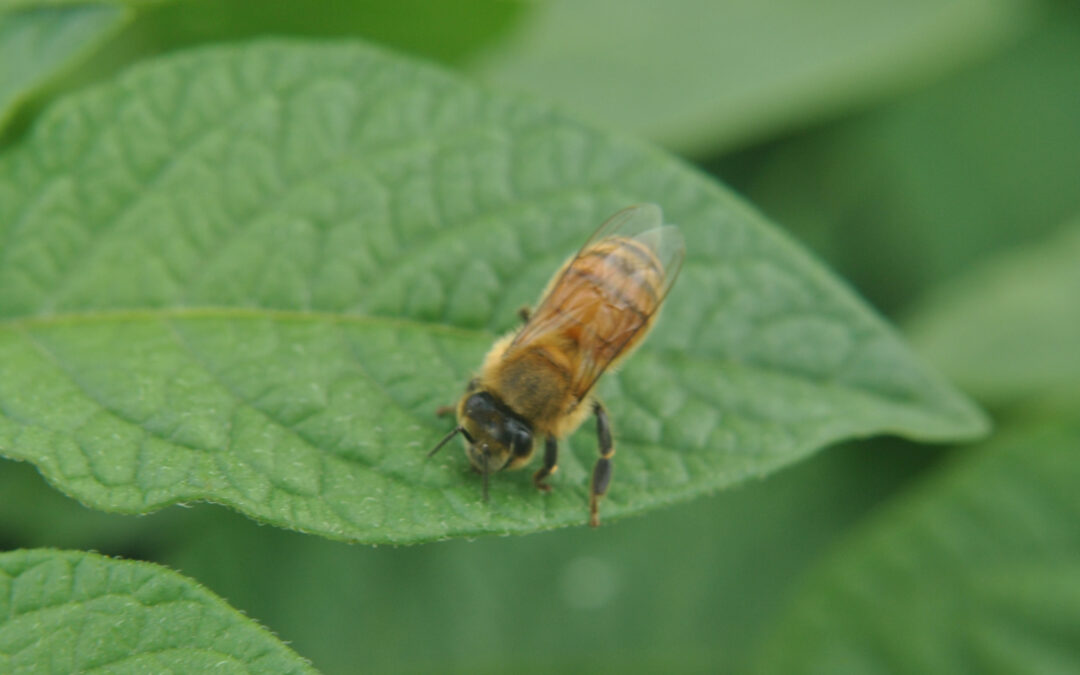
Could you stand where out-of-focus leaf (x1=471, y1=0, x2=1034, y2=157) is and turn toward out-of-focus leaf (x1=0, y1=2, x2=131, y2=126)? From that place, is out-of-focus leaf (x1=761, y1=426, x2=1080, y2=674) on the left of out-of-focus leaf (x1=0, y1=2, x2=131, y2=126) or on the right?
left

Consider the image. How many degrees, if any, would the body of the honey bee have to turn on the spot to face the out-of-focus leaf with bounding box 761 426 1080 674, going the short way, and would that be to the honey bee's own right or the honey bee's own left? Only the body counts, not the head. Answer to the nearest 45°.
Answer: approximately 135° to the honey bee's own left

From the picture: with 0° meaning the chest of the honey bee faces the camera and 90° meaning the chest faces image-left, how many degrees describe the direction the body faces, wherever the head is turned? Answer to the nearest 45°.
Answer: approximately 45°

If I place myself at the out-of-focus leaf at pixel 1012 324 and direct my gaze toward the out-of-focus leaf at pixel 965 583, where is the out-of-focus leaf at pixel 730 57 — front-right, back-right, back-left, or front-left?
back-right

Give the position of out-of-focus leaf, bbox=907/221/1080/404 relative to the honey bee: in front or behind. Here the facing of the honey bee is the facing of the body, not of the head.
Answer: behind

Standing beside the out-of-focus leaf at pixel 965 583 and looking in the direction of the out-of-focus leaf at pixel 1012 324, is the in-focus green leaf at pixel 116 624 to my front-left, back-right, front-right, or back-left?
back-left

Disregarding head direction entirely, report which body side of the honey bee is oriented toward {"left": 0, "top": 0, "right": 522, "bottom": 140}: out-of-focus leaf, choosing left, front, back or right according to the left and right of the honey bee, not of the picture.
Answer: right

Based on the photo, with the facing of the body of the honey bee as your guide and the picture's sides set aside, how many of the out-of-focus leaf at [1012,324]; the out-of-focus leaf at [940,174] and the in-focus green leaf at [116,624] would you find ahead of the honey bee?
1

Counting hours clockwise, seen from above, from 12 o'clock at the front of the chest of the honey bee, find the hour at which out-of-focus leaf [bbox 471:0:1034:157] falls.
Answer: The out-of-focus leaf is roughly at 5 o'clock from the honey bee.
